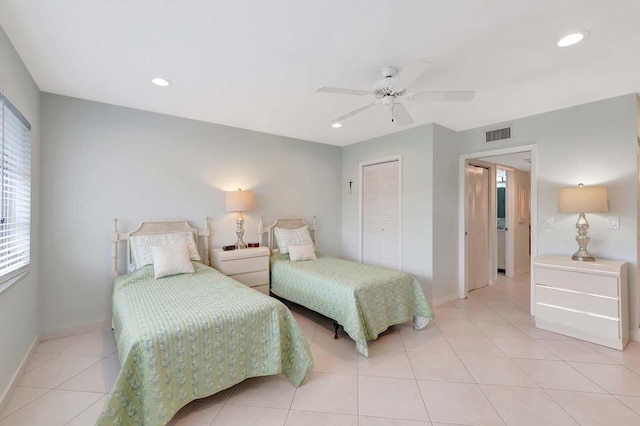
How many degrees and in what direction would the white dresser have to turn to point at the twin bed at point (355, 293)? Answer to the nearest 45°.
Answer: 0° — it already faces it

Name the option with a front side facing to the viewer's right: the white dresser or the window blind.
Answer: the window blind

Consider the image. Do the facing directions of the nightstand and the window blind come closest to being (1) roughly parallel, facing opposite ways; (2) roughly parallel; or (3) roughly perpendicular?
roughly perpendicular

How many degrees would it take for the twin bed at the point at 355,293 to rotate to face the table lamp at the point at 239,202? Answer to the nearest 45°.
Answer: approximately 135° to its right

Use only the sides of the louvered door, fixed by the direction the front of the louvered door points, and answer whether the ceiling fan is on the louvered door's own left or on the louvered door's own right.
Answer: on the louvered door's own left

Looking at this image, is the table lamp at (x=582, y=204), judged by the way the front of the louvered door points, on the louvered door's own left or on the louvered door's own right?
on the louvered door's own left

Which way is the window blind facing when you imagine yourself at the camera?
facing to the right of the viewer

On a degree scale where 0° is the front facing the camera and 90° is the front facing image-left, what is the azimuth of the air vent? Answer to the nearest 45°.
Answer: approximately 45°

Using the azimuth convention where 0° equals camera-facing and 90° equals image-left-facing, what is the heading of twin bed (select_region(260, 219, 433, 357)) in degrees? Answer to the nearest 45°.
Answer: approximately 315°
